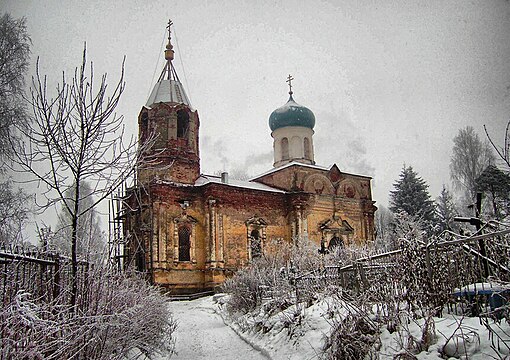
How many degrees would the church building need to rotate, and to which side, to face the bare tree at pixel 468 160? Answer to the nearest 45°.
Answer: approximately 135° to its left

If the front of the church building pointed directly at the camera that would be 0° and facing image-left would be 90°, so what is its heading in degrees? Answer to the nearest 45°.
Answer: approximately 45°

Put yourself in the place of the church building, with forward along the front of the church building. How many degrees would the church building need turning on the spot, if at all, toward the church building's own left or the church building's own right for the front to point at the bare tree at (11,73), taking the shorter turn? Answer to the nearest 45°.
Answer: approximately 45° to the church building's own left

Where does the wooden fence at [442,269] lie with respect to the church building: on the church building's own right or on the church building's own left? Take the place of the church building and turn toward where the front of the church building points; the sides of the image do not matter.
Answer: on the church building's own left

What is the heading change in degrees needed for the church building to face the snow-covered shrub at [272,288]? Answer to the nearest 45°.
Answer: approximately 45° to its left

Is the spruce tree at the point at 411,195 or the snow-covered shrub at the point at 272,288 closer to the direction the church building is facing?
the snow-covered shrub

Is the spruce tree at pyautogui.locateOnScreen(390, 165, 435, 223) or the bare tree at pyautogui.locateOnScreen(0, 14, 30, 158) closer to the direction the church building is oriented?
the bare tree

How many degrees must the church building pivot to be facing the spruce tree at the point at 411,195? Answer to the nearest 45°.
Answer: approximately 180°

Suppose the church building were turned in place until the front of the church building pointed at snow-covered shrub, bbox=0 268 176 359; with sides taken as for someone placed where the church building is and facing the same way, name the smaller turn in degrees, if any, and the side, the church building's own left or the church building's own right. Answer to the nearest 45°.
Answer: approximately 45° to the church building's own left

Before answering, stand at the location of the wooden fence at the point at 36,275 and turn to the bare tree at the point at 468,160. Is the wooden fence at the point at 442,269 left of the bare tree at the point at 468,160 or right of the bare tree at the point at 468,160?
right

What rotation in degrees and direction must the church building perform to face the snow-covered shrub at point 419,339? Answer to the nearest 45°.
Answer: approximately 45° to its left
